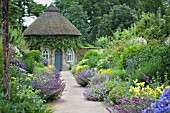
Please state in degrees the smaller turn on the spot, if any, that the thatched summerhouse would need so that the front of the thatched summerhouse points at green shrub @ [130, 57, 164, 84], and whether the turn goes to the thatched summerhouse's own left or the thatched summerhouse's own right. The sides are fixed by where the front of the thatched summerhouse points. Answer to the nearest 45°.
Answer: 0° — it already faces it

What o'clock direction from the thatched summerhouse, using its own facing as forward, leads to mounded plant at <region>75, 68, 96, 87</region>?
The mounded plant is roughly at 12 o'clock from the thatched summerhouse.

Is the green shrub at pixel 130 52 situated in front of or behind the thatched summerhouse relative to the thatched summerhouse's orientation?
in front

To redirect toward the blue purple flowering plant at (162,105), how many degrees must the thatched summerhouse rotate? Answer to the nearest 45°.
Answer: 0° — it already faces it

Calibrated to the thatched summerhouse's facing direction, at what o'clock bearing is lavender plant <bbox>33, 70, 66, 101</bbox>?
The lavender plant is roughly at 12 o'clock from the thatched summerhouse.

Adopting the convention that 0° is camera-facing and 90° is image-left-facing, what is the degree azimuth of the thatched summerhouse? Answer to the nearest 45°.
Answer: approximately 0°

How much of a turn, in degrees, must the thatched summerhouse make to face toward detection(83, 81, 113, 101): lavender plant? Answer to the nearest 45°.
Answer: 0° — it already faces it

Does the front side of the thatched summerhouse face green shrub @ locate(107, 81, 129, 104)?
yes

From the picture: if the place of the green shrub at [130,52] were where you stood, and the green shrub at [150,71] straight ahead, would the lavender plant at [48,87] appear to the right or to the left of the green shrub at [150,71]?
right
